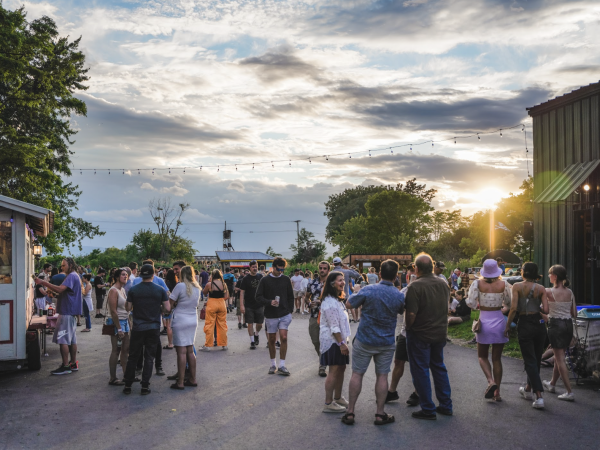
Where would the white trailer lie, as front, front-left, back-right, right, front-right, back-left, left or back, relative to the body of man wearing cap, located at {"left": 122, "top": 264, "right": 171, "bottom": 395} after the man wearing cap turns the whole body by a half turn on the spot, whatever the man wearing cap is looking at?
back-right

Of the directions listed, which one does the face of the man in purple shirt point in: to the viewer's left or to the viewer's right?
to the viewer's left

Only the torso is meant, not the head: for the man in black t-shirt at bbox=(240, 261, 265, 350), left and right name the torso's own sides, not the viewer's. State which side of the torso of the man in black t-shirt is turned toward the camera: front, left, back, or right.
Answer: front

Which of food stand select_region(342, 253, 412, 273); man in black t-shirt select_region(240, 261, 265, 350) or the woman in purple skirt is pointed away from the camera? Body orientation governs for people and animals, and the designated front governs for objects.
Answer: the woman in purple skirt

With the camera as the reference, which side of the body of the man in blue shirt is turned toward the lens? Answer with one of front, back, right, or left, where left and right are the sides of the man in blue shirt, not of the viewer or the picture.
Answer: back

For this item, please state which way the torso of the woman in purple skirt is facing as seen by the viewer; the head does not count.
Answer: away from the camera

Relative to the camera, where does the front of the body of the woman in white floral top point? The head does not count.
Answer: to the viewer's right

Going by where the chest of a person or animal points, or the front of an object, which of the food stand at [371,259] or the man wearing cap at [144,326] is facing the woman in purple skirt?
the food stand

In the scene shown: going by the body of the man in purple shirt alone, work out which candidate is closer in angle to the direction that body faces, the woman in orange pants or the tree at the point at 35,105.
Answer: the tree

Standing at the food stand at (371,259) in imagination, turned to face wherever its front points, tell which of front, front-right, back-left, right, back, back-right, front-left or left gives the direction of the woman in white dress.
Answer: front

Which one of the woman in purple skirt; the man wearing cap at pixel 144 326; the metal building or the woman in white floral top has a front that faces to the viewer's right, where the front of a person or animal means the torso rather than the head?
the woman in white floral top

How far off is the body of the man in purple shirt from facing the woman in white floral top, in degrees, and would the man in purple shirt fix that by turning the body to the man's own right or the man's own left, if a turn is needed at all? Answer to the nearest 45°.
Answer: approximately 135° to the man's own left
